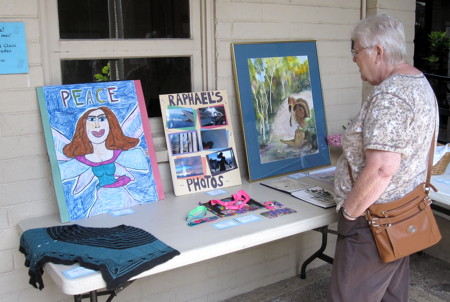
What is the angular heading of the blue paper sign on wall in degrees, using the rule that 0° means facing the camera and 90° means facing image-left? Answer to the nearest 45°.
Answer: approximately 0°

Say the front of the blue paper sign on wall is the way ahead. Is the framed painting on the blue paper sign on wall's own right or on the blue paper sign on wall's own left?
on the blue paper sign on wall's own left

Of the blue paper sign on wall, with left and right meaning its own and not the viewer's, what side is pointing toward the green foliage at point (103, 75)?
left

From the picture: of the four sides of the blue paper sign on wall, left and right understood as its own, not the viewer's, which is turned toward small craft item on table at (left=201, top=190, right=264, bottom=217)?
left

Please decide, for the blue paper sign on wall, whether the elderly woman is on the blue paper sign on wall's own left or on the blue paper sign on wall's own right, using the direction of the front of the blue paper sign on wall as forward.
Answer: on the blue paper sign on wall's own left

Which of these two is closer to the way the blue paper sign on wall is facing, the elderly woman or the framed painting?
the elderly woman

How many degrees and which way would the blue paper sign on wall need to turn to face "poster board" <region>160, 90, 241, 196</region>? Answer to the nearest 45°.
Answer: approximately 90° to its left

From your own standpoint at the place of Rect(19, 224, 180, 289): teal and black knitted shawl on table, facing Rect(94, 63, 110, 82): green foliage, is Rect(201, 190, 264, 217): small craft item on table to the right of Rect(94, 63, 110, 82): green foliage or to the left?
right
